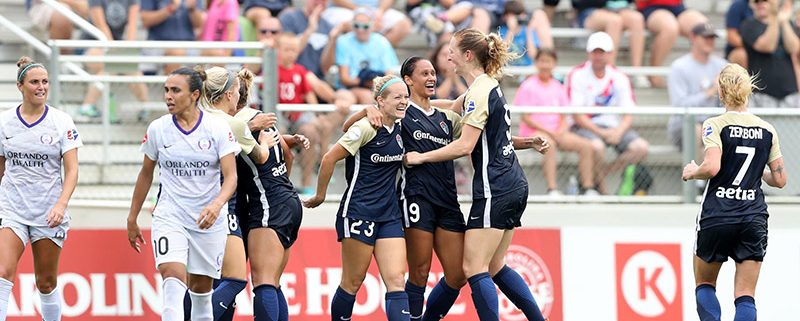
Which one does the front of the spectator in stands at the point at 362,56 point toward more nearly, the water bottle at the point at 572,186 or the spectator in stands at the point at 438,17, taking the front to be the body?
the water bottle

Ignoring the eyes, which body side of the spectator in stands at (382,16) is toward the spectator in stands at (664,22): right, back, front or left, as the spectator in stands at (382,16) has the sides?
left

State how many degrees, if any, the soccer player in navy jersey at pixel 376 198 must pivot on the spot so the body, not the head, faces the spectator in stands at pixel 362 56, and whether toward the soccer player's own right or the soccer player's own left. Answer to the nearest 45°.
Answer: approximately 135° to the soccer player's own left

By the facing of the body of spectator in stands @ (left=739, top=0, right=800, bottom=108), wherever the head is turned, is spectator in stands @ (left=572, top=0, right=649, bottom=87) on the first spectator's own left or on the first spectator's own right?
on the first spectator's own right

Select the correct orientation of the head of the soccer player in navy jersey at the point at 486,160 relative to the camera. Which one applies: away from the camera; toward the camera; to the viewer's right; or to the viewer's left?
to the viewer's left

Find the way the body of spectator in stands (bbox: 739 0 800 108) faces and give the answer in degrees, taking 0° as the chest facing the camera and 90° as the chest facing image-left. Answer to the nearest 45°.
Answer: approximately 0°

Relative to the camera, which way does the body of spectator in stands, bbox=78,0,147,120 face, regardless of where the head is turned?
toward the camera

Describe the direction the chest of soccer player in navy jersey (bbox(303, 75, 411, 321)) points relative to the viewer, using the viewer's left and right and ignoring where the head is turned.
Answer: facing the viewer and to the right of the viewer

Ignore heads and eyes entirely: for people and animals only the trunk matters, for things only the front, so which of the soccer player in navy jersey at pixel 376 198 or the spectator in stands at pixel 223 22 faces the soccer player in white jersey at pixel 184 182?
the spectator in stands

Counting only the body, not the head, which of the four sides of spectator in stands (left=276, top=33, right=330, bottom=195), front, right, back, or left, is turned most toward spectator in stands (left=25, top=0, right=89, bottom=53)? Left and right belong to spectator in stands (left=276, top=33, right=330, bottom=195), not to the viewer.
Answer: right

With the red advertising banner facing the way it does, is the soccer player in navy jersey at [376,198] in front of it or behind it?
in front

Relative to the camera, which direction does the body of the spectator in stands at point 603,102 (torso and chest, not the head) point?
toward the camera

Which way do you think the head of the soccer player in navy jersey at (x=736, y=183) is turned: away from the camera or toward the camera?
away from the camera
